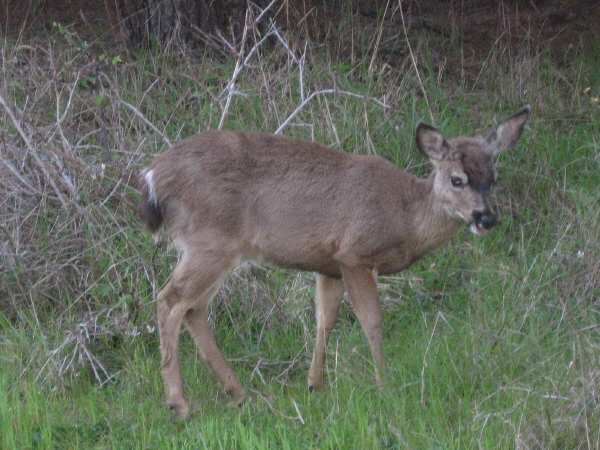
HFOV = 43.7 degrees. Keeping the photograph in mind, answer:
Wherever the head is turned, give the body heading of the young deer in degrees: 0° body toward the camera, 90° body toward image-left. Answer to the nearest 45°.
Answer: approximately 270°
